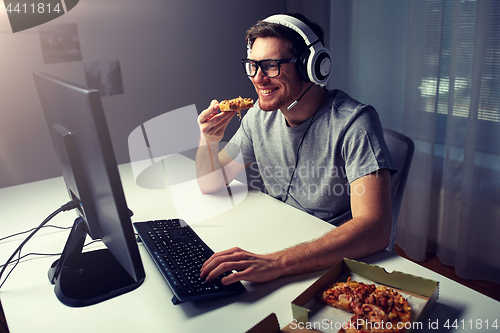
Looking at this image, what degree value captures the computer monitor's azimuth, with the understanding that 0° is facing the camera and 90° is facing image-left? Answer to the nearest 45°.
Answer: approximately 225°

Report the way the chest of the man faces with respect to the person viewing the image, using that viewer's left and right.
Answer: facing the viewer and to the left of the viewer

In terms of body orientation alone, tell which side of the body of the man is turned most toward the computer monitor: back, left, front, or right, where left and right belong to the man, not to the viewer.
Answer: front

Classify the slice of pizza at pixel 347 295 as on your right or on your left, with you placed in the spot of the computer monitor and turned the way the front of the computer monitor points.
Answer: on your right

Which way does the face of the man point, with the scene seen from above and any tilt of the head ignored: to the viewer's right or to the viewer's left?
to the viewer's left

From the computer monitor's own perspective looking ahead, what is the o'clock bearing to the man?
The man is roughly at 1 o'clock from the computer monitor.

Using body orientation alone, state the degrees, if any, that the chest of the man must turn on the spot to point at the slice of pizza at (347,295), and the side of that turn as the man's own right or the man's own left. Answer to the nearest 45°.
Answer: approximately 45° to the man's own left

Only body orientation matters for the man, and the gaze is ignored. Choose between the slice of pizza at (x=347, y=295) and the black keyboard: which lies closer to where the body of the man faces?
the black keyboard
